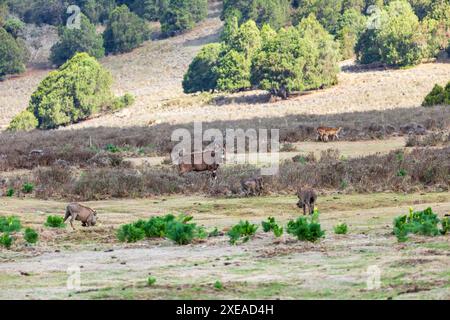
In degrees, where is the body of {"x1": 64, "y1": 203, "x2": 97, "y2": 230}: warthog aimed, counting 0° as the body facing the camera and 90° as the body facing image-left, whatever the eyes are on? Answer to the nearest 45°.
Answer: approximately 270°

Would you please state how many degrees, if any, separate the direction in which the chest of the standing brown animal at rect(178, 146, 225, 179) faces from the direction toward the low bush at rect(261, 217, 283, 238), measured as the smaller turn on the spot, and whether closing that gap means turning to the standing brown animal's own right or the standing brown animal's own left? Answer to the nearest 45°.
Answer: approximately 90° to the standing brown animal's own right

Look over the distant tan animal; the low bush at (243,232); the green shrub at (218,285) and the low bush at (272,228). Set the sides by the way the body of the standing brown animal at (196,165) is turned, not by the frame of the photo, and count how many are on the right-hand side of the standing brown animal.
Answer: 3

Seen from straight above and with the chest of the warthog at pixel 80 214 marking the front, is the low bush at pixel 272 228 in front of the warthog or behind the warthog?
in front

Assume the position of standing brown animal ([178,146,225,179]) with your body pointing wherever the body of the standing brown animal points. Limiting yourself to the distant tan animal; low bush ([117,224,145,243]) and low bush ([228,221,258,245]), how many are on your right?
2

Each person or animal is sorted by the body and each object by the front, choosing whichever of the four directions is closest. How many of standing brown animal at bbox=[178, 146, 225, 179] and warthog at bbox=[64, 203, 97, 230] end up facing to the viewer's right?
2

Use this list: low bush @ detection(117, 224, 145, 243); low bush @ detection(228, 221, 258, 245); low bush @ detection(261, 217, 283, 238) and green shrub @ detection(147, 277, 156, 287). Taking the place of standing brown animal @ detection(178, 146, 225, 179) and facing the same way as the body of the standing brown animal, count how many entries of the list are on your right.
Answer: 4

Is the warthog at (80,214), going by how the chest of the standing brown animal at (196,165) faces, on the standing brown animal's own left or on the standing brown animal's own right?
on the standing brown animal's own right

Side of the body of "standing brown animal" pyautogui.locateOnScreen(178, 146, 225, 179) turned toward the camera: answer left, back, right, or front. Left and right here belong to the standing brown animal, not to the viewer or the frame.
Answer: right

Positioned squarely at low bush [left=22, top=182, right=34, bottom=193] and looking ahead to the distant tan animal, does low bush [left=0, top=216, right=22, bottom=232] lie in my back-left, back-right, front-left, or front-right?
back-right

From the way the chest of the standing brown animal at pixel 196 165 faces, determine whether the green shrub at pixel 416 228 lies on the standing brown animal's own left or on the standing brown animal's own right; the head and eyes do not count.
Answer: on the standing brown animal's own right
